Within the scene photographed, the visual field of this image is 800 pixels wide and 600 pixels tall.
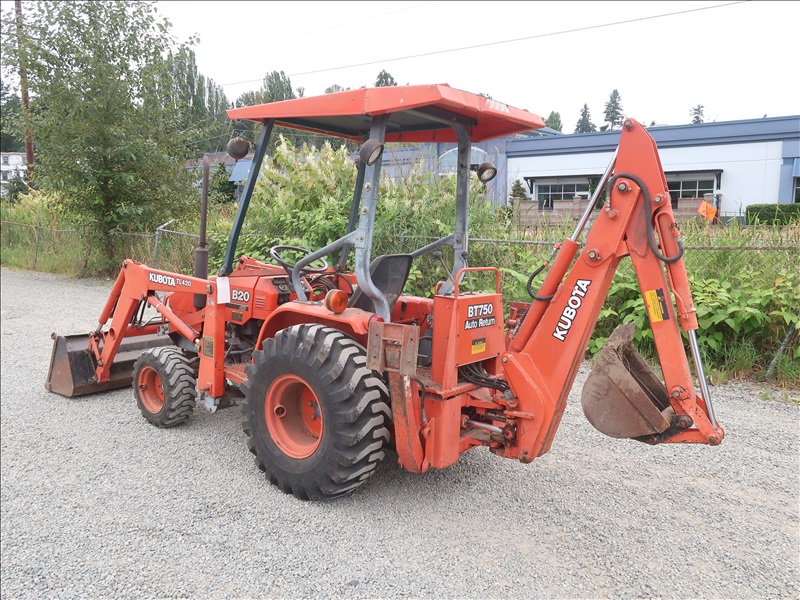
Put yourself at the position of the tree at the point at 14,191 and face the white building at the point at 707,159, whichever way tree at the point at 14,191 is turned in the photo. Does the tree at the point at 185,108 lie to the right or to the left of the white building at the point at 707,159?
left

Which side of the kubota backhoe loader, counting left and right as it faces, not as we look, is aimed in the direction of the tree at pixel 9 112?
front

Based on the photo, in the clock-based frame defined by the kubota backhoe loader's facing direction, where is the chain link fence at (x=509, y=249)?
The chain link fence is roughly at 2 o'clock from the kubota backhoe loader.

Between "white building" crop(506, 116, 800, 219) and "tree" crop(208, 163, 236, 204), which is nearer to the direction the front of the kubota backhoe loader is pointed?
the tree

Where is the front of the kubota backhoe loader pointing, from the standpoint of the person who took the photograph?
facing away from the viewer and to the left of the viewer

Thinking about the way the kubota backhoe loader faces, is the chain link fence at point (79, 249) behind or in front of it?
in front

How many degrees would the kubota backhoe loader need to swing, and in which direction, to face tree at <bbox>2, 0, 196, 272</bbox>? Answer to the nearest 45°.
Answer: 0° — it already faces it

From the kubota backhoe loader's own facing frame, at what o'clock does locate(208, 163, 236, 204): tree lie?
The tree is roughly at 1 o'clock from the kubota backhoe loader.

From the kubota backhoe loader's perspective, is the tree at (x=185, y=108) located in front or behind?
in front

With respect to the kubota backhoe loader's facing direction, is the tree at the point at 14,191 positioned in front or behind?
in front
